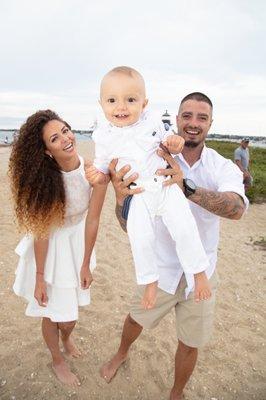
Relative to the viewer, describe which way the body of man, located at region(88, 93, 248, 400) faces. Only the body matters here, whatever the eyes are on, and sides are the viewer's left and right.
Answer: facing the viewer and to the left of the viewer

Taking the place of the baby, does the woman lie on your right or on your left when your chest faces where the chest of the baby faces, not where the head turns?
on your right

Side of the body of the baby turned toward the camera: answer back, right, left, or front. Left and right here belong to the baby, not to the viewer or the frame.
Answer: front

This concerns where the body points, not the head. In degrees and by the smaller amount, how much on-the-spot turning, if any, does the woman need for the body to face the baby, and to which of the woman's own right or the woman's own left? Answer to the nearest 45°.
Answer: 0° — they already face them

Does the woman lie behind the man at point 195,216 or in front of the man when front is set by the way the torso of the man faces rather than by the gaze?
in front
